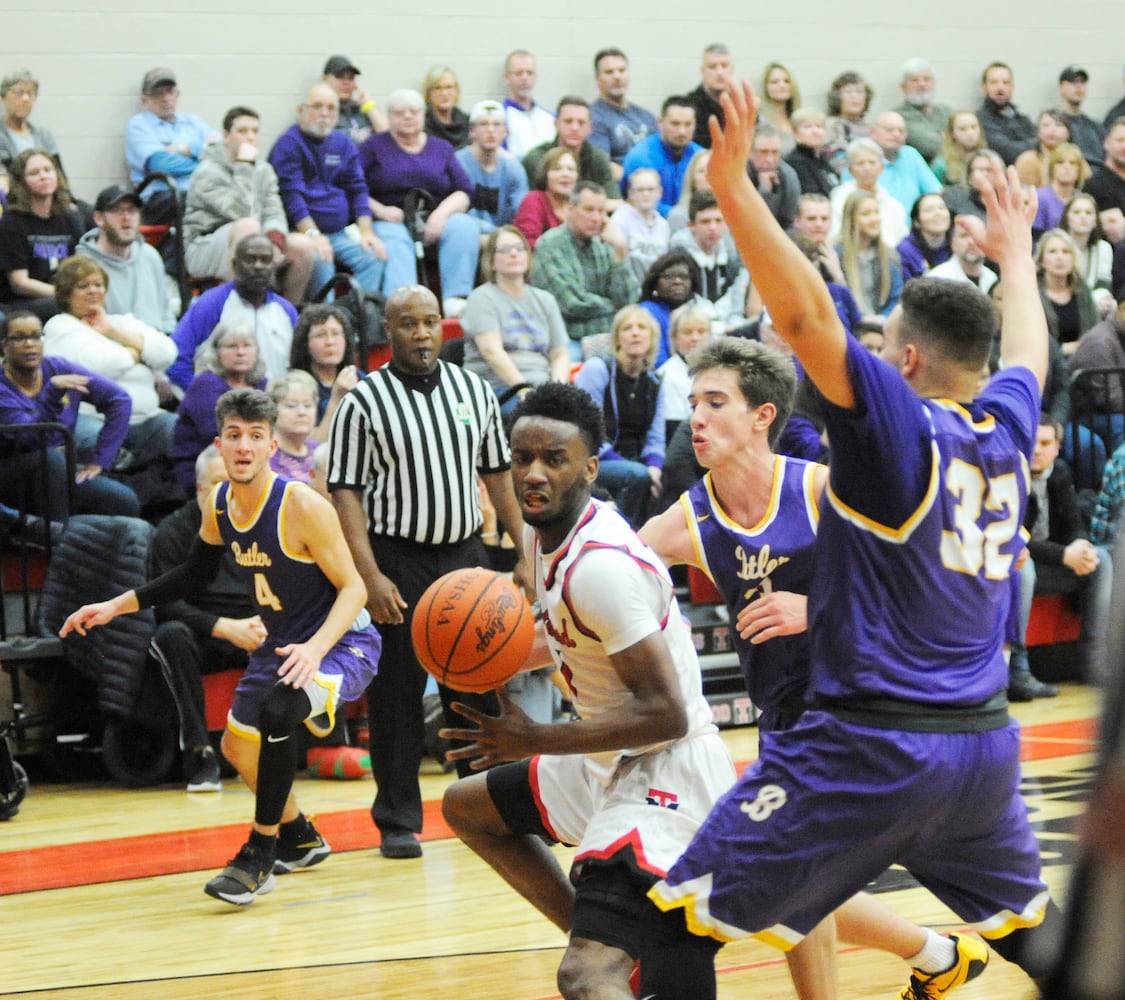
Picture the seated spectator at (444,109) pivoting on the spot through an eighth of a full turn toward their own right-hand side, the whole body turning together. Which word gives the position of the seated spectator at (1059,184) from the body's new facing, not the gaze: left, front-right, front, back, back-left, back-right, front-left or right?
back-left

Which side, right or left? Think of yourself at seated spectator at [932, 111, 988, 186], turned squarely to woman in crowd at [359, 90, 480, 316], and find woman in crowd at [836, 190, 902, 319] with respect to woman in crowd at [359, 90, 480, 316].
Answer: left

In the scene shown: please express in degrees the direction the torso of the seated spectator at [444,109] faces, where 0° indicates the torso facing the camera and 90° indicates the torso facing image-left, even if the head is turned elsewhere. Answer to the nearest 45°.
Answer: approximately 0°

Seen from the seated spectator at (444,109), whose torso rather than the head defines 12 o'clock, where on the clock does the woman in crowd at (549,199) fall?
The woman in crowd is roughly at 11 o'clock from the seated spectator.

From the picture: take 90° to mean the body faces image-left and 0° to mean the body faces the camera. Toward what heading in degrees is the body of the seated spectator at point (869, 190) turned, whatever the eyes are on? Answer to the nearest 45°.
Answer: approximately 0°

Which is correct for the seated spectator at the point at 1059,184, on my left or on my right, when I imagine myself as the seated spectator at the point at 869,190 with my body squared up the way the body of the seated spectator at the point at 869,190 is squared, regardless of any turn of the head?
on my left

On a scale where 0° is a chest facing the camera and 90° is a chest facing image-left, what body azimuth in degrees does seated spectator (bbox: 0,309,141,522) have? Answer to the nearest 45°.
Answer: approximately 315°

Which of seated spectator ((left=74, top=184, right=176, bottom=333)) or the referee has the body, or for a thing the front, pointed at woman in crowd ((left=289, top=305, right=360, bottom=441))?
the seated spectator

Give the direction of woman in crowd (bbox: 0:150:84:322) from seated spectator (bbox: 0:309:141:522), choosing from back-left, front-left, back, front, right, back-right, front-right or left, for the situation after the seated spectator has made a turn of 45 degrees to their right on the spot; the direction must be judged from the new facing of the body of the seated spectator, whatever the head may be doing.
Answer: back

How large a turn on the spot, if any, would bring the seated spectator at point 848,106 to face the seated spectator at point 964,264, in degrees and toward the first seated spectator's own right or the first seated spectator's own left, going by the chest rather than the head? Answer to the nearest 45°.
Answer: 0° — they already face them
